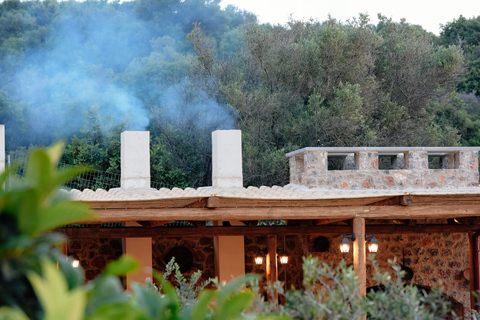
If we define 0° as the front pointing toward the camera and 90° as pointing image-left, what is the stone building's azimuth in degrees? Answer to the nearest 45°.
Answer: approximately 0°

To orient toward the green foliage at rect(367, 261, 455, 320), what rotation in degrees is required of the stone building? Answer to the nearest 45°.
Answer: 0° — it already faces it
